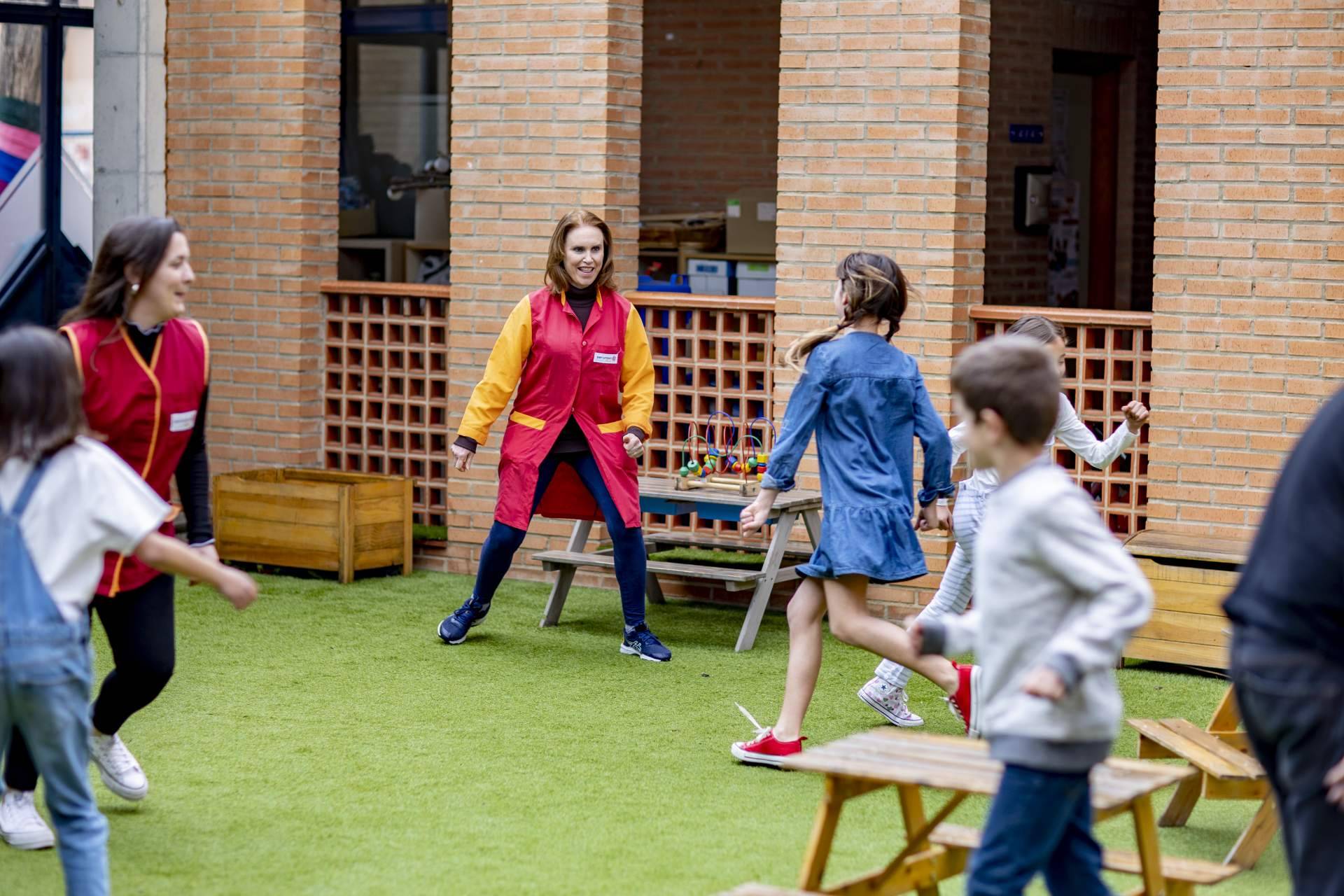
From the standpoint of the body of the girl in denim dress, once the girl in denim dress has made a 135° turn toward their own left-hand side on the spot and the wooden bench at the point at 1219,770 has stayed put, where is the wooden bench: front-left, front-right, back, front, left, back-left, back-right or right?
front-left

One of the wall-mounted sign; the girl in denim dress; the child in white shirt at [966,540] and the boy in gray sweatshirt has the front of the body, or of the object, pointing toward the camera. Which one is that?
the wall-mounted sign

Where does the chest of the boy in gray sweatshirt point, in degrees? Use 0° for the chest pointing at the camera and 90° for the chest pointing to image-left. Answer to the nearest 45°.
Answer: approximately 90°

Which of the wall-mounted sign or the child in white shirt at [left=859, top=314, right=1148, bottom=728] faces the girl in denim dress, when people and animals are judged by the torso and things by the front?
the wall-mounted sign

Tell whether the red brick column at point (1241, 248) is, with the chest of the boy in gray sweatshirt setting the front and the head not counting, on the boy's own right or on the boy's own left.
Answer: on the boy's own right

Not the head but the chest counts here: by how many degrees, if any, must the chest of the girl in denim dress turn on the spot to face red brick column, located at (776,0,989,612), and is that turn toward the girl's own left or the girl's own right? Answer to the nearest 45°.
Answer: approximately 45° to the girl's own right

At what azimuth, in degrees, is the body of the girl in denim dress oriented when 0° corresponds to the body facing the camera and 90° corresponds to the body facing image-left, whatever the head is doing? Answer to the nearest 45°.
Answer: approximately 135°

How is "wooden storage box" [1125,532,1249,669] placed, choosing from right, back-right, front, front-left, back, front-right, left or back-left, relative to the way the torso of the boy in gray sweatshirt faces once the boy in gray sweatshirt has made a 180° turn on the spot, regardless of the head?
left
